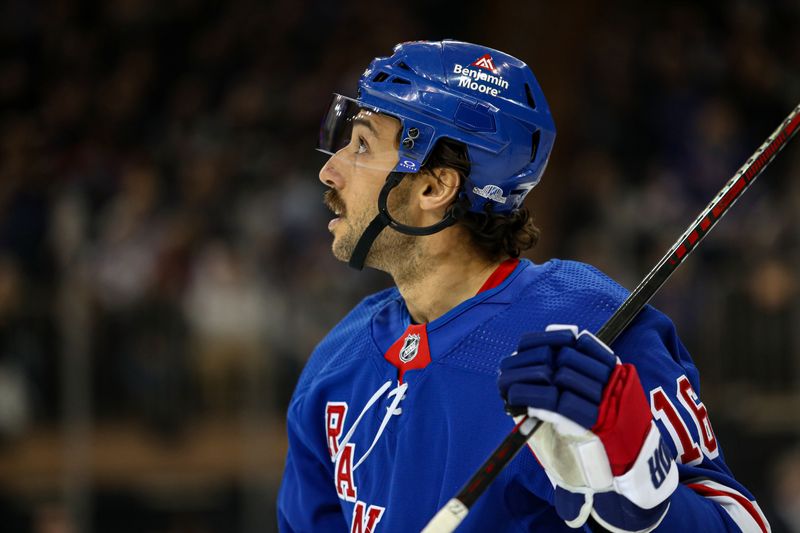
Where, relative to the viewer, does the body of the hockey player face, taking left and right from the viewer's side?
facing the viewer and to the left of the viewer

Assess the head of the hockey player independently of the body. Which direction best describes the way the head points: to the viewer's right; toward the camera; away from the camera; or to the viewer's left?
to the viewer's left
